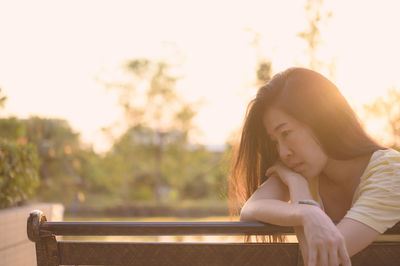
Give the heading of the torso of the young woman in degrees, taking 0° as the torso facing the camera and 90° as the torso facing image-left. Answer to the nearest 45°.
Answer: approximately 45°

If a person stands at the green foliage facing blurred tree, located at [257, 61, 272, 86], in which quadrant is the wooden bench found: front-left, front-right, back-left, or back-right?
back-right

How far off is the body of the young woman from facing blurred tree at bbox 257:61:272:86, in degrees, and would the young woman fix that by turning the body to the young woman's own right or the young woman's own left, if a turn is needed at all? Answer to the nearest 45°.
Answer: approximately 135° to the young woman's own right

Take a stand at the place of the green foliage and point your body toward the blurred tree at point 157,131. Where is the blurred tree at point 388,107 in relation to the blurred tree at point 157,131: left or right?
right

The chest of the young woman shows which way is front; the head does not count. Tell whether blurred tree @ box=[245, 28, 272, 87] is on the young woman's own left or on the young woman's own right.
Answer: on the young woman's own right

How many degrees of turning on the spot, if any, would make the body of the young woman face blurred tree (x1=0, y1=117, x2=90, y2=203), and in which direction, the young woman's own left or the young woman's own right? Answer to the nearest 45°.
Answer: approximately 90° to the young woman's own right
